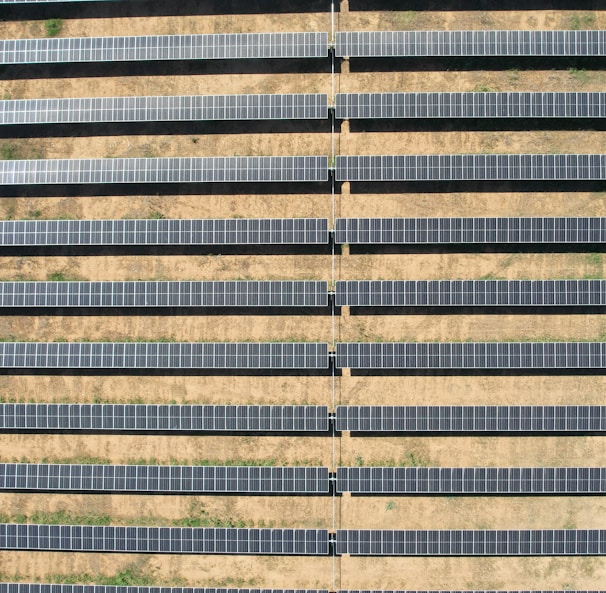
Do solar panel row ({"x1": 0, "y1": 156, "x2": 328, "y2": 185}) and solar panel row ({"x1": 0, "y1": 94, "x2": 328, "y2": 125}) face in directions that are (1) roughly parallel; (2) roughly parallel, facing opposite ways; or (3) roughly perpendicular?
roughly parallel

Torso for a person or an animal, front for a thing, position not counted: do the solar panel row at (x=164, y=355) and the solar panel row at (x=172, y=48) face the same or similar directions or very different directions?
same or similar directions

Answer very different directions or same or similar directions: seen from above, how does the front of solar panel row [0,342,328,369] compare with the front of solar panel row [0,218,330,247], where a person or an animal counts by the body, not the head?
same or similar directions
